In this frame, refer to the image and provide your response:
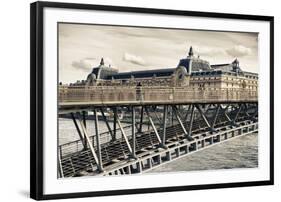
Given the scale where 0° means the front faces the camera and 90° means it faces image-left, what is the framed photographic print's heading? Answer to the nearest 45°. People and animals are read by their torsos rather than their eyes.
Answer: approximately 315°
